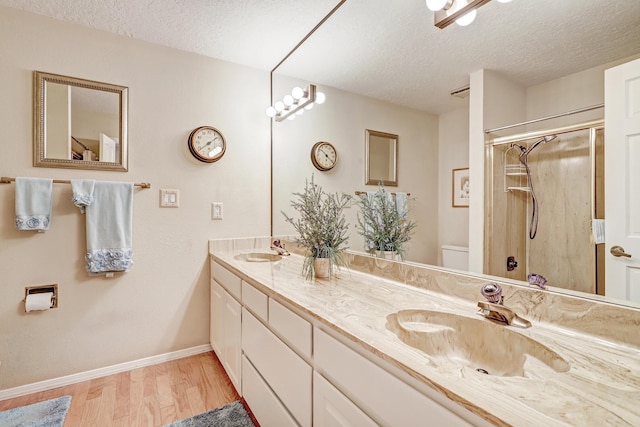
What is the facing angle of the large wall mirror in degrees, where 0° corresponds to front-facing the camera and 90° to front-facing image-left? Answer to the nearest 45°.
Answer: approximately 45°

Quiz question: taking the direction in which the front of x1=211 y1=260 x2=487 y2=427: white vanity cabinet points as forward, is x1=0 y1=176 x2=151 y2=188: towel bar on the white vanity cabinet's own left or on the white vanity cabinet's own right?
on the white vanity cabinet's own right

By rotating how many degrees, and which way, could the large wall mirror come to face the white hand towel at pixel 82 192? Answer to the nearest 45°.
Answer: approximately 45° to its right

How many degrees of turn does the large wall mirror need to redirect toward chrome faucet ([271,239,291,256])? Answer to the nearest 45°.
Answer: approximately 90° to its right

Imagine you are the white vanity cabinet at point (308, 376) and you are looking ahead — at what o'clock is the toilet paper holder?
The toilet paper holder is roughly at 2 o'clock from the white vanity cabinet.

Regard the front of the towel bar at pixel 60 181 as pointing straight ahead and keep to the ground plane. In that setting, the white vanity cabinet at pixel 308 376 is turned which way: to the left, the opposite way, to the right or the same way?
to the right

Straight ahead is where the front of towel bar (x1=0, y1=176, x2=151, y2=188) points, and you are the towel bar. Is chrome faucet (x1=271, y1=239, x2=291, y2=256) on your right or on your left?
on your left

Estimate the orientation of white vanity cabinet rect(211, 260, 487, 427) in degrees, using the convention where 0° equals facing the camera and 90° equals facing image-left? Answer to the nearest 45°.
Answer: approximately 45°
